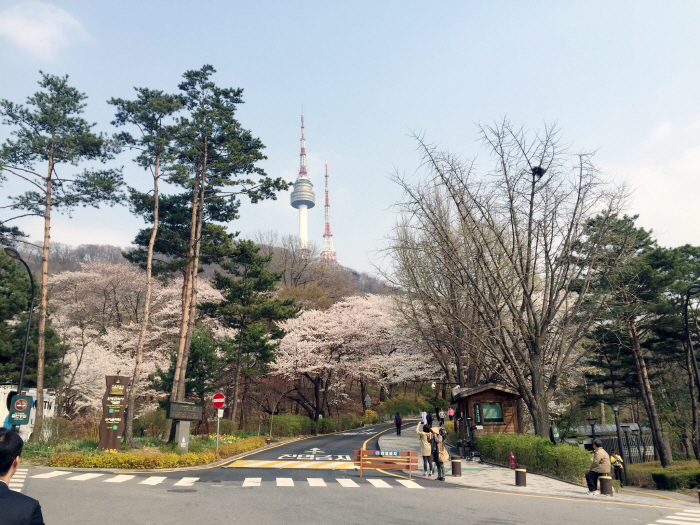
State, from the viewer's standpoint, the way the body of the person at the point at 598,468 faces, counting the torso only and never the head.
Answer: to the viewer's left

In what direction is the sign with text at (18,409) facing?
toward the camera

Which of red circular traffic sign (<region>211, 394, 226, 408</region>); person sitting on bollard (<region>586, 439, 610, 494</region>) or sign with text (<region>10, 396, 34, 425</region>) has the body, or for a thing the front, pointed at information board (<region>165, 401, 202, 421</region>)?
the person sitting on bollard

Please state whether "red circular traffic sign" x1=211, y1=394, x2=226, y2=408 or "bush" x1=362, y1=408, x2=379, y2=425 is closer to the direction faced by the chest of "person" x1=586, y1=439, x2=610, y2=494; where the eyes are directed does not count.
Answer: the red circular traffic sign

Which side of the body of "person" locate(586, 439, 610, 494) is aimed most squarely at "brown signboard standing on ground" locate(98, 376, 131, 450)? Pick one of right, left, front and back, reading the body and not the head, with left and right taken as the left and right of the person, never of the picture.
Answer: front

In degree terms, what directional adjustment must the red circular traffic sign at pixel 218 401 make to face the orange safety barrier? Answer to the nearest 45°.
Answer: approximately 45° to its left

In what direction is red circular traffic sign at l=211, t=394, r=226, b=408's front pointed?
toward the camera

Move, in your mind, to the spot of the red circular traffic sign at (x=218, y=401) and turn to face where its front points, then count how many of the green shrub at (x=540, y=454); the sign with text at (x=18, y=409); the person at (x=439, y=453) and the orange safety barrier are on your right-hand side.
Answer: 1

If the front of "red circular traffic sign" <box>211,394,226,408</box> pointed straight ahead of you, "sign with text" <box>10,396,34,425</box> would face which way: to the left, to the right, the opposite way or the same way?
the same way

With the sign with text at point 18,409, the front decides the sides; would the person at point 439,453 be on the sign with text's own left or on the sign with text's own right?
on the sign with text's own left

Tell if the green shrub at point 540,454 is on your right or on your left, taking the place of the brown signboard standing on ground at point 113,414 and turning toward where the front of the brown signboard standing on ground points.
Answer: on your left

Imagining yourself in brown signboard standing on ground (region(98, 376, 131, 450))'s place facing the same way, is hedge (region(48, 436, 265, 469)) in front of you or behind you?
in front

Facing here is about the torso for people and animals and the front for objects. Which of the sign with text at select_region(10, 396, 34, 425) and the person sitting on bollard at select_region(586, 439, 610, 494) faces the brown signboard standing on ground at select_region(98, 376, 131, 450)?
the person sitting on bollard

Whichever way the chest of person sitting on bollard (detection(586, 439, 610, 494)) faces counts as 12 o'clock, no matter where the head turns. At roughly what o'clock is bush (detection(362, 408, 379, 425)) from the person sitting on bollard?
The bush is roughly at 2 o'clock from the person sitting on bollard.

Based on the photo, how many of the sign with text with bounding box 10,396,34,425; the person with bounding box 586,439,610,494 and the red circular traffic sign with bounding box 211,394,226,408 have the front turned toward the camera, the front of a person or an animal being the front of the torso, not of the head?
2

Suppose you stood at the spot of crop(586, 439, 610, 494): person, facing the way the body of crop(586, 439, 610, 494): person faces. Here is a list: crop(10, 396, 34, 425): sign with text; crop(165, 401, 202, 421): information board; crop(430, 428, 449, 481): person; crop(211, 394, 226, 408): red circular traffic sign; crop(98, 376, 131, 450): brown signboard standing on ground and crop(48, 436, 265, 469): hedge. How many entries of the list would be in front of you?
6

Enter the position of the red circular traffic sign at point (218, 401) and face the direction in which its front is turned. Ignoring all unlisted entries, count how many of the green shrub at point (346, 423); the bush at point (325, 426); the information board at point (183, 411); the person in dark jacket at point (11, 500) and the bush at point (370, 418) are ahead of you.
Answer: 1
